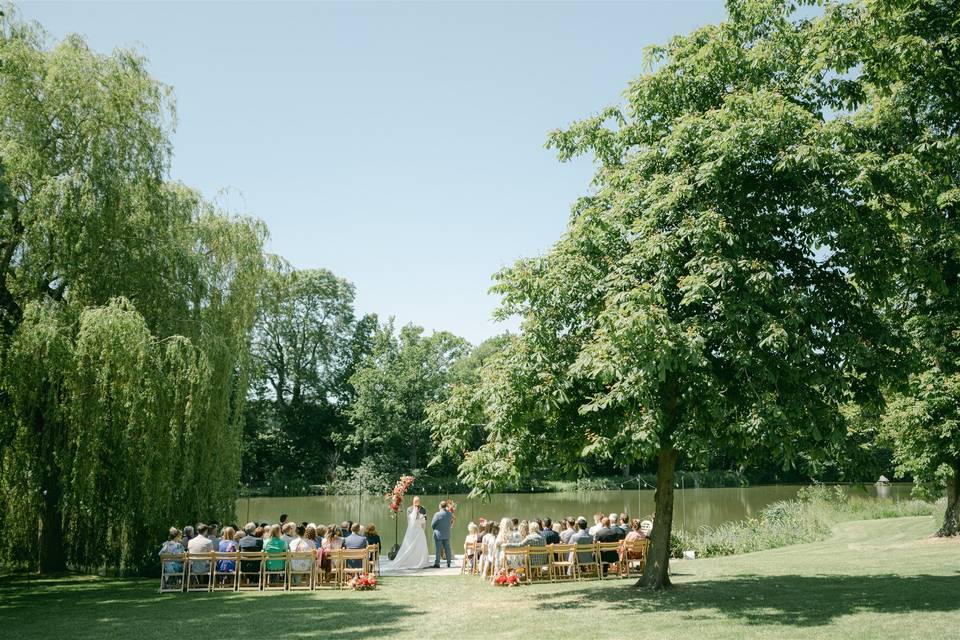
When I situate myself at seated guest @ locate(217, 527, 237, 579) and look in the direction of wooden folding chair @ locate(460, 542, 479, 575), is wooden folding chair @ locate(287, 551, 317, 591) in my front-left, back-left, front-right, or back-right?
front-right

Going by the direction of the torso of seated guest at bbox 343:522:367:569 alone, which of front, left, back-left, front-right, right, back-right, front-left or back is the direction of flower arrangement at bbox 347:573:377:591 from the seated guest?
back

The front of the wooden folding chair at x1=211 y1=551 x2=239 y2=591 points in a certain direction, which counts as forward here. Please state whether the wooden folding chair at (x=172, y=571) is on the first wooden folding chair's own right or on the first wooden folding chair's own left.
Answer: on the first wooden folding chair's own left

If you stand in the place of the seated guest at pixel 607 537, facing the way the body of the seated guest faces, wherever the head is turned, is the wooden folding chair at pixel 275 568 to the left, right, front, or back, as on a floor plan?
left

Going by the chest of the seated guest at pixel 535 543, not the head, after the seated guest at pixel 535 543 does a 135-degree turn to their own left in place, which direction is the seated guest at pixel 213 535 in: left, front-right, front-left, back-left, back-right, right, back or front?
front-right

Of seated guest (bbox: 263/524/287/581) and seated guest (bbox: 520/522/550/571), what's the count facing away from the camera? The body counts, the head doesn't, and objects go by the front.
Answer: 2

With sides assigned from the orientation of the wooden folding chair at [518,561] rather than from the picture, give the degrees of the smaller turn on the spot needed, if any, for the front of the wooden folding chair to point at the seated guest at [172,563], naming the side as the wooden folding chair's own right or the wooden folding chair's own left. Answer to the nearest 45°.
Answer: approximately 90° to the wooden folding chair's own left

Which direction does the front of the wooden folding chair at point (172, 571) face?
away from the camera

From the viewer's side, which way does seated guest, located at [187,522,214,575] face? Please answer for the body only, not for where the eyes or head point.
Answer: away from the camera

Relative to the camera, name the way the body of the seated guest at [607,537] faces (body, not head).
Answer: away from the camera
